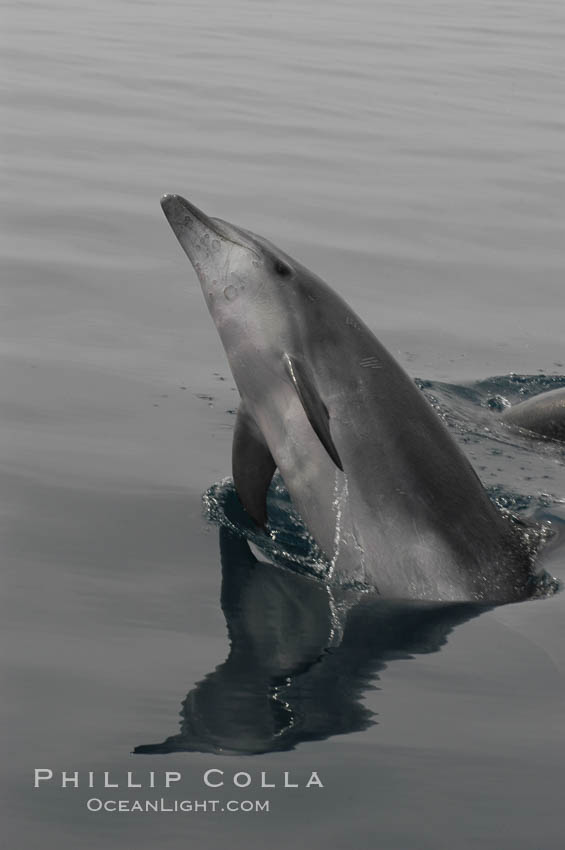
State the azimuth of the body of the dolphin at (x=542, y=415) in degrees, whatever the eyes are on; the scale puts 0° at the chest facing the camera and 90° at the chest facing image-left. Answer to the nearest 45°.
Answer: approximately 90°
